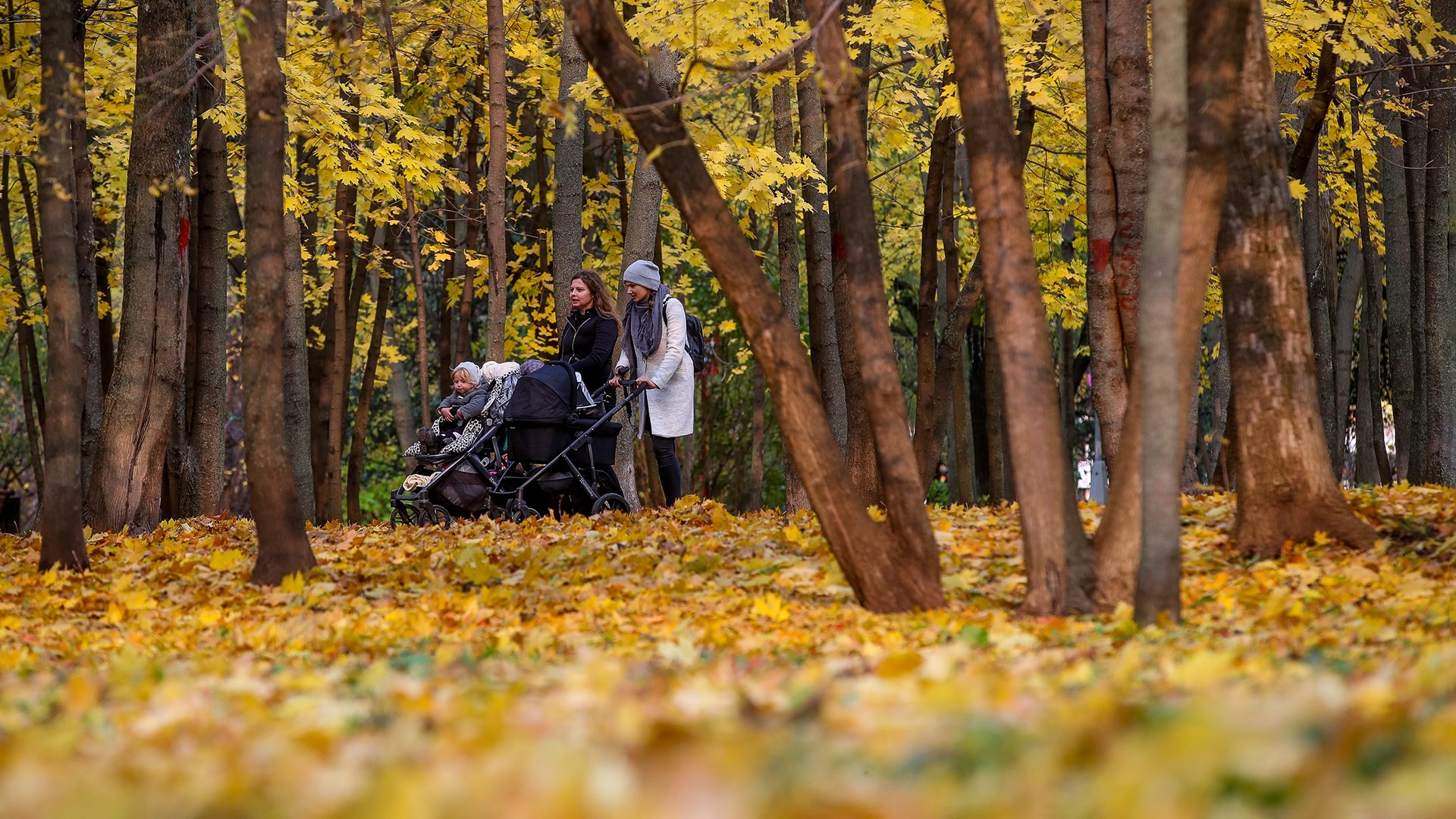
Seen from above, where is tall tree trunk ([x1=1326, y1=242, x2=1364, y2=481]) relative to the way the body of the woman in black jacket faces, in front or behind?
behind

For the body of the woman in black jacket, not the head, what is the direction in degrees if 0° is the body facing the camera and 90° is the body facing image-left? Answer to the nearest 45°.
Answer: approximately 45°

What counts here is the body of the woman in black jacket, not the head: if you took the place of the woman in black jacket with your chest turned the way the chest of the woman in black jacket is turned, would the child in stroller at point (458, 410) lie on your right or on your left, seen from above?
on your right

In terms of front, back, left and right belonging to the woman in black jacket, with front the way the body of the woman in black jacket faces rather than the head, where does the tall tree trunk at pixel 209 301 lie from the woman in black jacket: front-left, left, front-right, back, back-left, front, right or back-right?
front-right

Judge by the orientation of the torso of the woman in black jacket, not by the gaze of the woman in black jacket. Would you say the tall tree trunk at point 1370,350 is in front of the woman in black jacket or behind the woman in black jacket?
behind

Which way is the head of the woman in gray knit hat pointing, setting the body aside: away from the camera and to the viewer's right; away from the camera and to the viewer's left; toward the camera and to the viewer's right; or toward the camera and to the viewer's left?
toward the camera and to the viewer's left

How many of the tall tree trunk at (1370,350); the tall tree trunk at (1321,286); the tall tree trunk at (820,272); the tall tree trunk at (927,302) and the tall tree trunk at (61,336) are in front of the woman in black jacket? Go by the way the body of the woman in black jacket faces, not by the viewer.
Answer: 1

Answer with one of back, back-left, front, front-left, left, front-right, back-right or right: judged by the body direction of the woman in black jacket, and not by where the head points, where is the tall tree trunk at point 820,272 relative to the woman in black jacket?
back-left

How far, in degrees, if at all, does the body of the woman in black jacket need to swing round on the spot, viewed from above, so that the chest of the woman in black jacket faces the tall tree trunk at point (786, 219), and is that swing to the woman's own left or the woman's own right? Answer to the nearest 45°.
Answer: approximately 180°

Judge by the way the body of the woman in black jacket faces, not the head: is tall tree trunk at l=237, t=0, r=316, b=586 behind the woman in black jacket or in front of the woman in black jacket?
in front

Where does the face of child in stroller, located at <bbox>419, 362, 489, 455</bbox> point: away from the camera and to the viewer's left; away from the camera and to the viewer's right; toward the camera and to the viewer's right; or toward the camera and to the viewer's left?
toward the camera and to the viewer's left

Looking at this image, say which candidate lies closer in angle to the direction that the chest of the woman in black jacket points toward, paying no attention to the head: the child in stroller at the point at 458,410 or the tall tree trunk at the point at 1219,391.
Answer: the child in stroller

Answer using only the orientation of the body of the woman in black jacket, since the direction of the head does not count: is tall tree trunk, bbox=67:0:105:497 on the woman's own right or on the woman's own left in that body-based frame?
on the woman's own right
